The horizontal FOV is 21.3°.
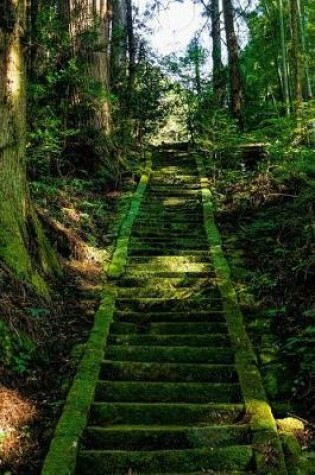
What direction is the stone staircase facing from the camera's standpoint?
toward the camera

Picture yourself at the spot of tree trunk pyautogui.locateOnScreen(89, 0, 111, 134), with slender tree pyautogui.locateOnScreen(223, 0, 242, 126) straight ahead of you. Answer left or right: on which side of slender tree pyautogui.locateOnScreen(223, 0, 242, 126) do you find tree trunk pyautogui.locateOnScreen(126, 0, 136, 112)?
left

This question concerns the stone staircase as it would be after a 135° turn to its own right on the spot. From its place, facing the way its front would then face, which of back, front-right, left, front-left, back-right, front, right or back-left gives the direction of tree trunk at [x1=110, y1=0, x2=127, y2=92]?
front-right

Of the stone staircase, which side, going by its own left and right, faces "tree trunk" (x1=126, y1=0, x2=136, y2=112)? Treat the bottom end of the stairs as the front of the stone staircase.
back

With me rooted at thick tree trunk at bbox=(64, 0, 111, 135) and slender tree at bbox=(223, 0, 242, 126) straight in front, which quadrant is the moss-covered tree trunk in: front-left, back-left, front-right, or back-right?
back-right

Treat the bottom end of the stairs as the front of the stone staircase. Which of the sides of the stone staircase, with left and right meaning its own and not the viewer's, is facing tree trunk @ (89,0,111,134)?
back

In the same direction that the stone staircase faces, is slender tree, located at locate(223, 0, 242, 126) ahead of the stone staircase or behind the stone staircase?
behind

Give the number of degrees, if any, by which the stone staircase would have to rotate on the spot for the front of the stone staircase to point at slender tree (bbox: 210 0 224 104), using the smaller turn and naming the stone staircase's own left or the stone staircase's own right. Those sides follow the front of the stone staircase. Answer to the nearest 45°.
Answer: approximately 180°
